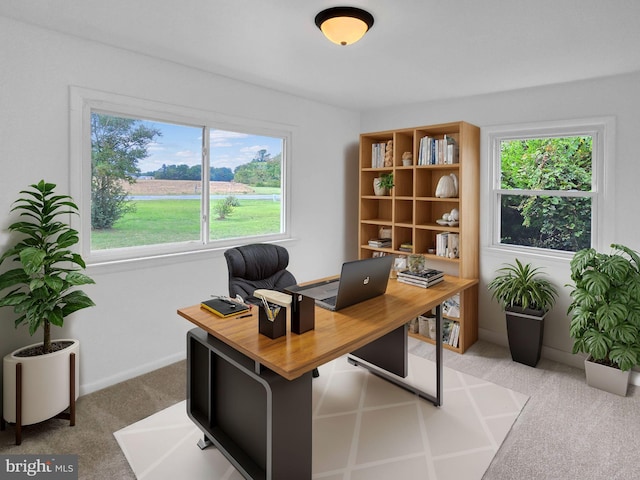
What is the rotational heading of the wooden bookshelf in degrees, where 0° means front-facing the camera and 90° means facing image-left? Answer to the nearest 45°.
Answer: approximately 45°

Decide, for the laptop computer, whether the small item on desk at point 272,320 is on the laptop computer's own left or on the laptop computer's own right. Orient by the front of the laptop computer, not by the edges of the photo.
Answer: on the laptop computer's own left

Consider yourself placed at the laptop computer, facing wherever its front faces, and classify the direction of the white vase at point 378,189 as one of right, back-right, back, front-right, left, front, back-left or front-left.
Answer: front-right

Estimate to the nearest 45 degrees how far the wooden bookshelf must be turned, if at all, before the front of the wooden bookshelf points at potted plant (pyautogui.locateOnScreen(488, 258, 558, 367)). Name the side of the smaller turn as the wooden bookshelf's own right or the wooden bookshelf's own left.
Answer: approximately 90° to the wooden bookshelf's own left

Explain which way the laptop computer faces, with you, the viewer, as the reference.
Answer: facing away from the viewer and to the left of the viewer

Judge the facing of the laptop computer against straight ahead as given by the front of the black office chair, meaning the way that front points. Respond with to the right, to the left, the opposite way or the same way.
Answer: the opposite way

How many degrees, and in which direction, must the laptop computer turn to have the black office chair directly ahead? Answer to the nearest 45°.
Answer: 0° — it already faces it

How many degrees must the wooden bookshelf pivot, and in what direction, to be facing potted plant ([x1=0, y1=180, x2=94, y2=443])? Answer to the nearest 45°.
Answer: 0° — it already faces it

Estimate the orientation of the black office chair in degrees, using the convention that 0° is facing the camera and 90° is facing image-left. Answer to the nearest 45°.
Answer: approximately 315°

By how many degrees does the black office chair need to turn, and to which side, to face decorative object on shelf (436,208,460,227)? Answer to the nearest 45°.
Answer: approximately 90° to its left

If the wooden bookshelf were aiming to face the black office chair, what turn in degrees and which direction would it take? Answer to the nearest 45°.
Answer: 0° — it already faces it
